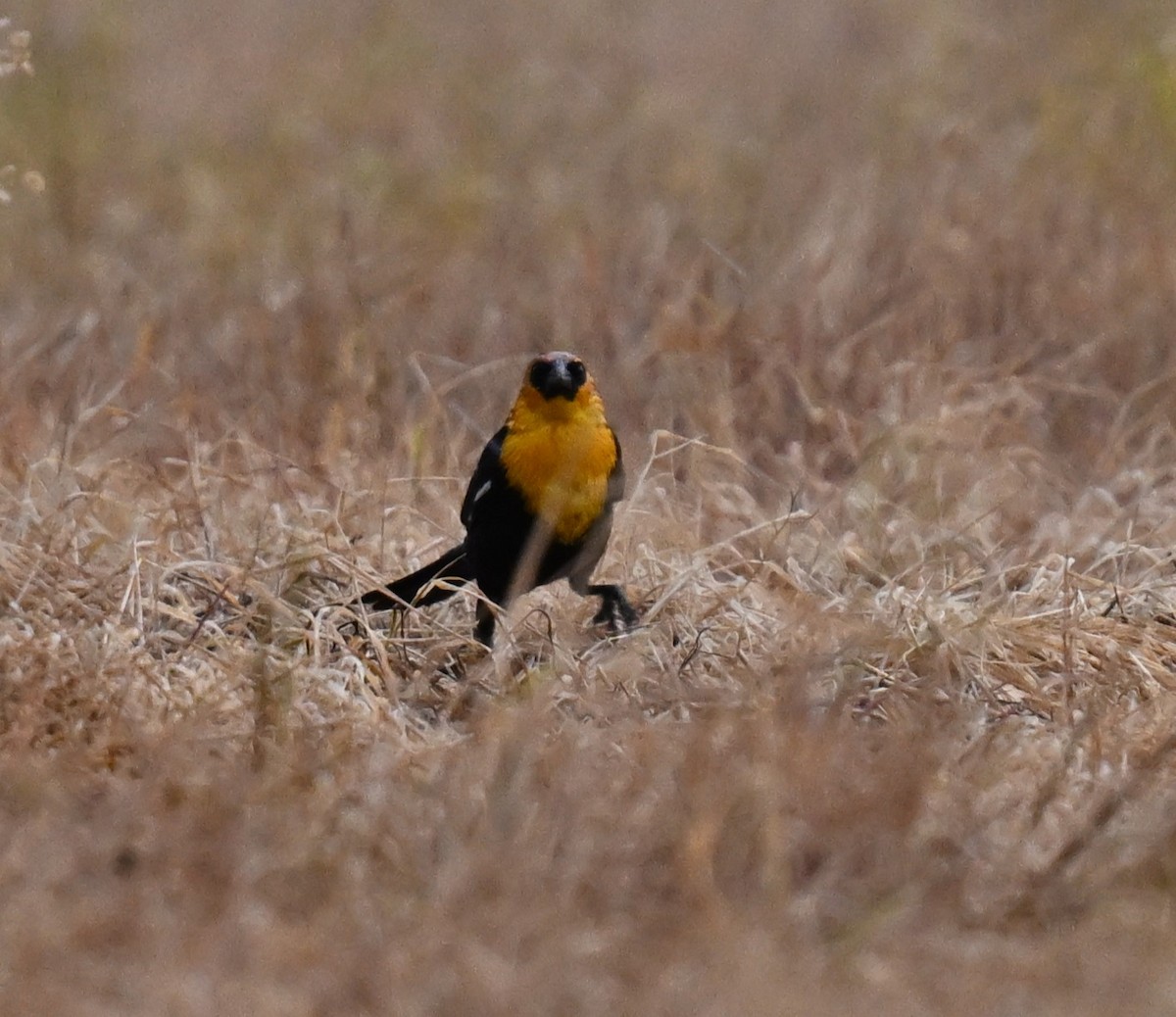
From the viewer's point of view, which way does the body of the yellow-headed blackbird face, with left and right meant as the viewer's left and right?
facing the viewer and to the right of the viewer
